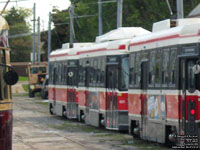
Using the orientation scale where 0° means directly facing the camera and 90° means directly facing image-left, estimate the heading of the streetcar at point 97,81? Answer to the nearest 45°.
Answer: approximately 315°

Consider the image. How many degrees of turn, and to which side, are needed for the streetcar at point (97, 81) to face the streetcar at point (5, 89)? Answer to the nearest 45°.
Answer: approximately 45° to its right
